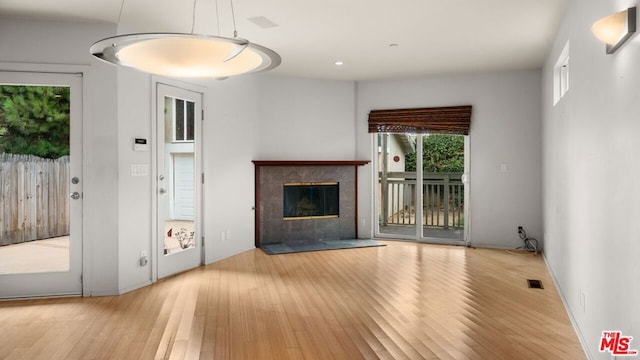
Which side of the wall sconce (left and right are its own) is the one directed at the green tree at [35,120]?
front

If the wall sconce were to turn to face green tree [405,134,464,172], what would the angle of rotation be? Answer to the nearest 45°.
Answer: approximately 45° to its right

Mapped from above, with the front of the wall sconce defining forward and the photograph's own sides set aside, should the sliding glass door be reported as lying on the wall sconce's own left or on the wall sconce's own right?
on the wall sconce's own right

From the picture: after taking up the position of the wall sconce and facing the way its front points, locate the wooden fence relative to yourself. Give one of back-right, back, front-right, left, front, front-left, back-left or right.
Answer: front

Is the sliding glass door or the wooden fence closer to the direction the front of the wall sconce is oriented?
the wooden fence

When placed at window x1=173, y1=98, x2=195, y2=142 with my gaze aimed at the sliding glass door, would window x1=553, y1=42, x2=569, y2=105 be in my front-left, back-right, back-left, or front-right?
front-right

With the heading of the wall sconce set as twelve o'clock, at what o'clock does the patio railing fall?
The patio railing is roughly at 2 o'clock from the wall sconce.

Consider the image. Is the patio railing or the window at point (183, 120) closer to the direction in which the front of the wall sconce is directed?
the window

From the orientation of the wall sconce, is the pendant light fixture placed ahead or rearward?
ahead

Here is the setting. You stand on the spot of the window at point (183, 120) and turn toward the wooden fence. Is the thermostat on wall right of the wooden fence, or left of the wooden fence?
left

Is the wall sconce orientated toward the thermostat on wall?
yes

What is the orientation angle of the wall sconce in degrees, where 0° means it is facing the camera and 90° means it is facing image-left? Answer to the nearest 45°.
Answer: approximately 90°

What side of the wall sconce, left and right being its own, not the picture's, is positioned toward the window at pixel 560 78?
right

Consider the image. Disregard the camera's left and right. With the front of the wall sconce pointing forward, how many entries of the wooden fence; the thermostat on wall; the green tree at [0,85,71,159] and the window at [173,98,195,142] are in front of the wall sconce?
4
